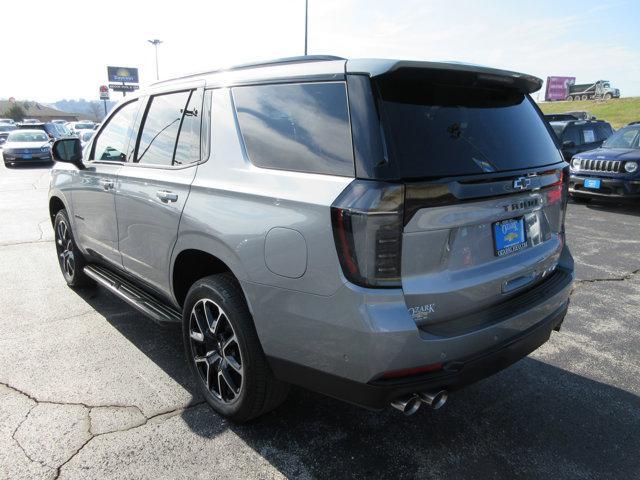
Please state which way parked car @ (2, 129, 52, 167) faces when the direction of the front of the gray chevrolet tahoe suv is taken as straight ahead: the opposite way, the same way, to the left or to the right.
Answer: the opposite way

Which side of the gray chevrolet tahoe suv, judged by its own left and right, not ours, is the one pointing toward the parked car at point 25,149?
front

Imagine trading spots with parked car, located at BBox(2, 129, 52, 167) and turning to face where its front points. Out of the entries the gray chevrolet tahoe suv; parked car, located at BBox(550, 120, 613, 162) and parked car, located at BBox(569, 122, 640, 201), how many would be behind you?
0

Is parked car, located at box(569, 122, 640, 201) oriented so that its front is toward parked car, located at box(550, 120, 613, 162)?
no

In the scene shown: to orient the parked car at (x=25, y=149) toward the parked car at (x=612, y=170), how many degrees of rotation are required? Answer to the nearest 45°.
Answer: approximately 45° to its left

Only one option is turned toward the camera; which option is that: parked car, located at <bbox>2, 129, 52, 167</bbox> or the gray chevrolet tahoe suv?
the parked car

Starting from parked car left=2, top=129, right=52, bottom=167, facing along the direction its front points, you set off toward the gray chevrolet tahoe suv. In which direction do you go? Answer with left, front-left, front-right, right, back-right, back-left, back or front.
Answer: front

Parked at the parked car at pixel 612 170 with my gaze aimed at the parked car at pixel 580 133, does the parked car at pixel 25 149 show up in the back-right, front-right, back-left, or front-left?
front-left

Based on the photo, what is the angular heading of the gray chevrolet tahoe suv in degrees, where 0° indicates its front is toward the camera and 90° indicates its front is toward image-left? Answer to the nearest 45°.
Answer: approximately 135°

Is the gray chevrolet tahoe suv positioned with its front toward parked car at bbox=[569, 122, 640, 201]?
no

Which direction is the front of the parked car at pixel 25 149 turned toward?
toward the camera

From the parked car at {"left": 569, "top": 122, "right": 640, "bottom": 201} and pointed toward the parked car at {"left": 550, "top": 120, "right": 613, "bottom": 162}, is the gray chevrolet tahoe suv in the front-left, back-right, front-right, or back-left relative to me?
back-left

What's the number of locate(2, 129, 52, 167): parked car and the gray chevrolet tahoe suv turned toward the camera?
1

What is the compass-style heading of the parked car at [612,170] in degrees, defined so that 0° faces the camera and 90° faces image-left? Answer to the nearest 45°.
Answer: approximately 45°
